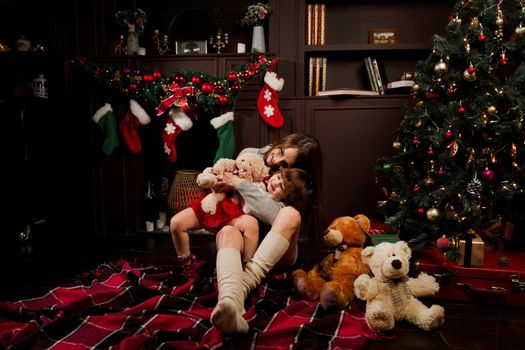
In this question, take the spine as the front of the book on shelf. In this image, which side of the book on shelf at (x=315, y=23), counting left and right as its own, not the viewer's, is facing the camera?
front

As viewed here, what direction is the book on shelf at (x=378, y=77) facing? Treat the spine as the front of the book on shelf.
toward the camera

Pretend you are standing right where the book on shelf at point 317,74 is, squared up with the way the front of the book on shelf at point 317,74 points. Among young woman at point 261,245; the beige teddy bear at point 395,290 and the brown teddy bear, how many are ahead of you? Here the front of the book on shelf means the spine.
3

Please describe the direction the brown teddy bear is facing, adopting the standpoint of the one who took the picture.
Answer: facing the viewer and to the left of the viewer

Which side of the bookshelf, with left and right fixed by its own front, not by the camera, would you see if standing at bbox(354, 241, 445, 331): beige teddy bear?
front

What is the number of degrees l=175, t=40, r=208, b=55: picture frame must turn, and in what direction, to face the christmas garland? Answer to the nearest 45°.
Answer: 0° — it already faces it

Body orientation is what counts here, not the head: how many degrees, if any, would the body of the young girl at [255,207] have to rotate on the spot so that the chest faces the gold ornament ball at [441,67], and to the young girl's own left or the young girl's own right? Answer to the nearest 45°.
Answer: approximately 135° to the young girl's own left

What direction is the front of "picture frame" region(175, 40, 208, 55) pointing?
toward the camera

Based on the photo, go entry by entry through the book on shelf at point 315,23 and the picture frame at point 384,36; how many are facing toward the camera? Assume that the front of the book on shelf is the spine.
2

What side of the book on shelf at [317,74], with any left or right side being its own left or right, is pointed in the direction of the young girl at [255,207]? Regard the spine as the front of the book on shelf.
front

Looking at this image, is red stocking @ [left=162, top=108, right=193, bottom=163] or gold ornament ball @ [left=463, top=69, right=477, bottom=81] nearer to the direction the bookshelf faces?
the gold ornament ball

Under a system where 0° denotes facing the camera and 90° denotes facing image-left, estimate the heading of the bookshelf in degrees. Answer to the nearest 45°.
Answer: approximately 0°

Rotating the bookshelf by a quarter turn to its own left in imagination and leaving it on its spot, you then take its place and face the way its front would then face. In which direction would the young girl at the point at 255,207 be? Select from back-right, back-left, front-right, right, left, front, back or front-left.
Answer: right
